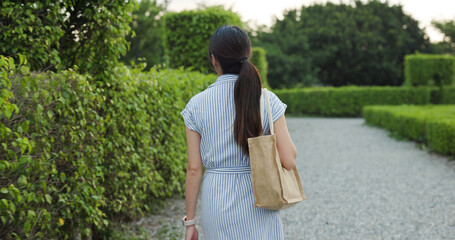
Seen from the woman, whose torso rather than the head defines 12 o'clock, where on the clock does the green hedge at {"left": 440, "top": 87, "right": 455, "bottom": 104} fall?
The green hedge is roughly at 1 o'clock from the woman.

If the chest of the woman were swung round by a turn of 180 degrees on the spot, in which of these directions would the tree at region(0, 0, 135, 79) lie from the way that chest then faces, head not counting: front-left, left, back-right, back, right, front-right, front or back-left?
back-right

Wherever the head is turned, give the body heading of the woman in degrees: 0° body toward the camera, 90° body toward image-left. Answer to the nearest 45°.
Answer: approximately 180°

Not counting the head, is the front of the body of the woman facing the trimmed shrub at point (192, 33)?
yes

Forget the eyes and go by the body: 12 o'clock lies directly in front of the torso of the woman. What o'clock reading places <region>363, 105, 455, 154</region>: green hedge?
The green hedge is roughly at 1 o'clock from the woman.

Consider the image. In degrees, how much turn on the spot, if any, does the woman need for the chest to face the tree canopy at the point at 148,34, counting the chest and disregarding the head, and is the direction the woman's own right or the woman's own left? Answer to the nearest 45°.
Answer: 0° — they already face it
